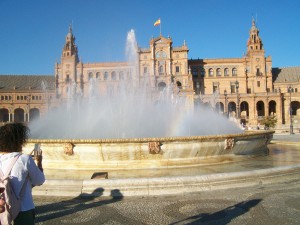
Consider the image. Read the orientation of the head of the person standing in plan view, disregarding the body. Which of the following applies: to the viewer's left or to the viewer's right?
to the viewer's right

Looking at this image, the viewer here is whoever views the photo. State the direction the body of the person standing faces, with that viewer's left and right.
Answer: facing away from the viewer and to the right of the viewer
